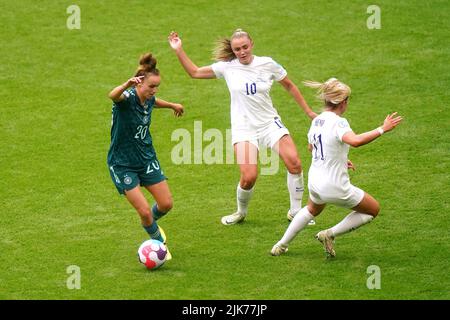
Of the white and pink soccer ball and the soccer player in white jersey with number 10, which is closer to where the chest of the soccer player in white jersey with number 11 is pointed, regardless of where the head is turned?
the soccer player in white jersey with number 10

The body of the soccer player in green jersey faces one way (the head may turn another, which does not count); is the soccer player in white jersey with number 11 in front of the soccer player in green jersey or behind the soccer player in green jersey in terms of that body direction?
in front

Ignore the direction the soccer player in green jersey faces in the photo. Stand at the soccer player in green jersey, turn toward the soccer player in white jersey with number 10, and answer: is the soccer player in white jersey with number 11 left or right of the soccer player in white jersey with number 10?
right

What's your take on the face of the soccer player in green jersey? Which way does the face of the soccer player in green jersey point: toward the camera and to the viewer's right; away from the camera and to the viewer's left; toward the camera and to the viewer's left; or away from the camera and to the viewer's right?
toward the camera and to the viewer's right

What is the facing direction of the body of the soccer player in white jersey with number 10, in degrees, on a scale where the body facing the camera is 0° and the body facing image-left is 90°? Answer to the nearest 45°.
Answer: approximately 0°

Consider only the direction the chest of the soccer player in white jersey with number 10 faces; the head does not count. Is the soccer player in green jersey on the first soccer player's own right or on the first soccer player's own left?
on the first soccer player's own right

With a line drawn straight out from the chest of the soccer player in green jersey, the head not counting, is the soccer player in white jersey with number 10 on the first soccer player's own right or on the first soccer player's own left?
on the first soccer player's own left

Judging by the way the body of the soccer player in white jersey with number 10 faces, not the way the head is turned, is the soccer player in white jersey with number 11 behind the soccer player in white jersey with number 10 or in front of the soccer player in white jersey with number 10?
in front

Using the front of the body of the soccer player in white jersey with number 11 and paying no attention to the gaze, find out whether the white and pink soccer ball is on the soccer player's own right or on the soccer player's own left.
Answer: on the soccer player's own left

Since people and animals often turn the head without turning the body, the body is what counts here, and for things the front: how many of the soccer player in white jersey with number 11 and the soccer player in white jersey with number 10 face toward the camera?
1
